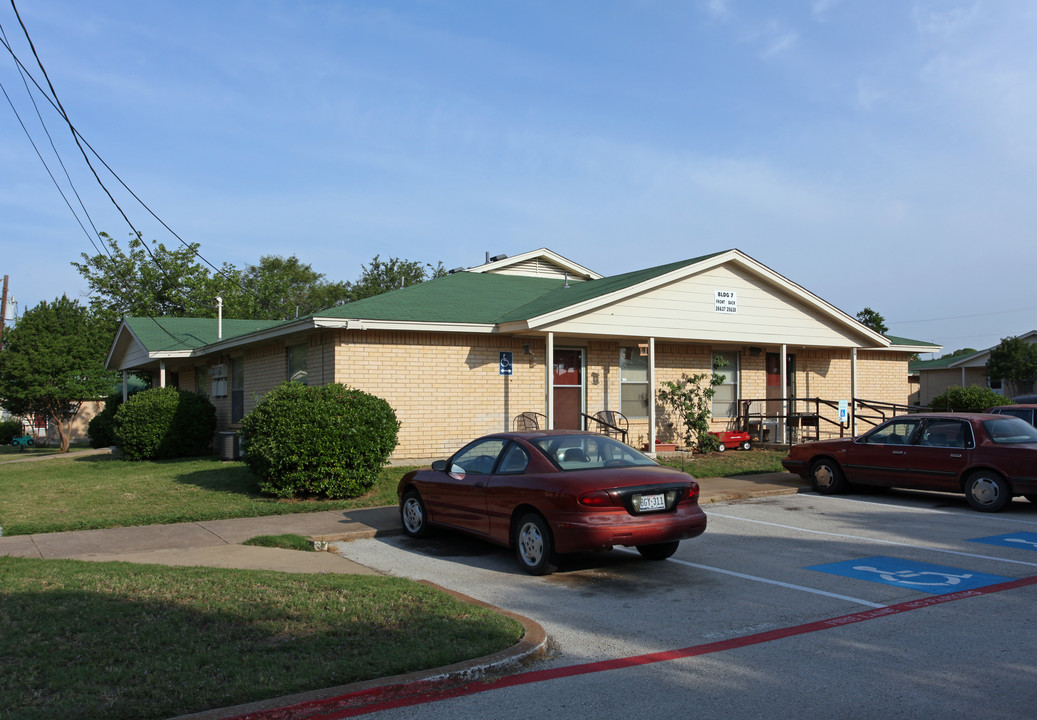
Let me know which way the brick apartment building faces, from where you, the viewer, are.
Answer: facing the viewer and to the right of the viewer

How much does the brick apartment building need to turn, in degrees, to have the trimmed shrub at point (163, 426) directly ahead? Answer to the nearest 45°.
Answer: approximately 135° to its right

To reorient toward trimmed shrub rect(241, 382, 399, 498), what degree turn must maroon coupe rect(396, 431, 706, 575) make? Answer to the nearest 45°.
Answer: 0° — it already faces it

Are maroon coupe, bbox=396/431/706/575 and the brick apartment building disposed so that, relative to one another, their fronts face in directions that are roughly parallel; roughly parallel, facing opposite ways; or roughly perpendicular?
roughly parallel, facing opposite ways

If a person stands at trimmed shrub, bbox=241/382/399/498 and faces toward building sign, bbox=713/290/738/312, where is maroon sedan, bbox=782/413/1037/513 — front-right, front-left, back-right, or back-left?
front-right

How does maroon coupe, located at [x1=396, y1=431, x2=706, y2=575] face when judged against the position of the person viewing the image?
facing away from the viewer and to the left of the viewer

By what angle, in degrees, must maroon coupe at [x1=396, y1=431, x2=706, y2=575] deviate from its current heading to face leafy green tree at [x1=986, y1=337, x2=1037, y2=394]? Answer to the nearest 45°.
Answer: approximately 90° to its right

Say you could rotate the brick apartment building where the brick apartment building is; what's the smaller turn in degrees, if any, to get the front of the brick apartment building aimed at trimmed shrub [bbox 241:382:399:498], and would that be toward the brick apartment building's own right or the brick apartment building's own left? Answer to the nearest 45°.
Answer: approximately 90° to the brick apartment building's own right

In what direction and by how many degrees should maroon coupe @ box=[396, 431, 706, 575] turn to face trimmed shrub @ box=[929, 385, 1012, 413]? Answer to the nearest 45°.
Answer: approximately 90° to its right
